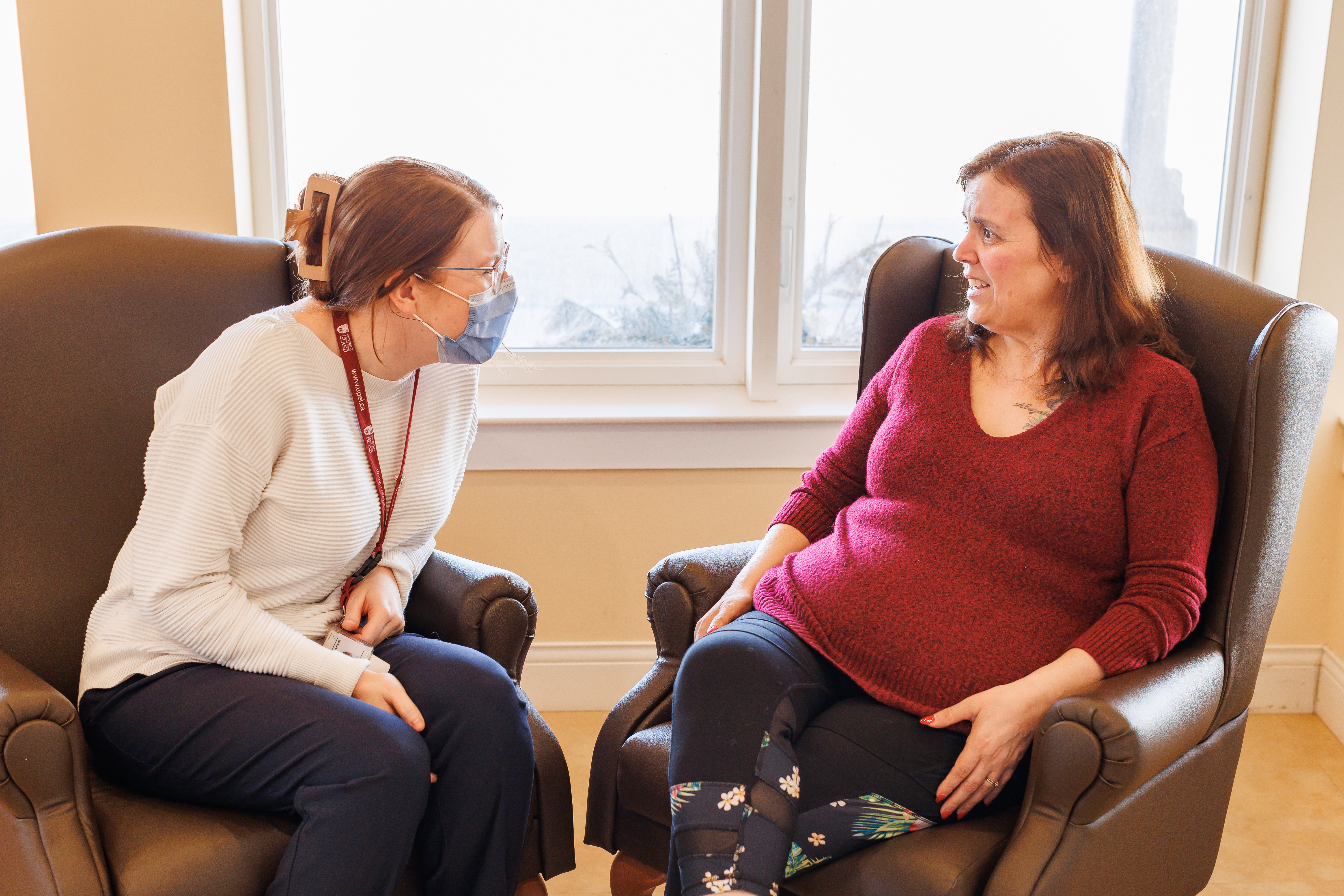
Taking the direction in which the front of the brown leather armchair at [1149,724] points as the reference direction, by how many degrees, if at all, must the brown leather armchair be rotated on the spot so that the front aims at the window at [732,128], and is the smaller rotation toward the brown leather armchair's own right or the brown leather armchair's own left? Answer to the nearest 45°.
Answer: approximately 90° to the brown leather armchair's own right

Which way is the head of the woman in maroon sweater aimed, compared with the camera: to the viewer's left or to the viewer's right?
to the viewer's left

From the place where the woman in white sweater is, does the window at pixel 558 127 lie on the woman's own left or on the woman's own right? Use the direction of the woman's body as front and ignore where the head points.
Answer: on the woman's own left

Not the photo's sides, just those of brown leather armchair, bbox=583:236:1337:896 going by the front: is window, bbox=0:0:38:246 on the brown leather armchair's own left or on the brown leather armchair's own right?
on the brown leather armchair's own right

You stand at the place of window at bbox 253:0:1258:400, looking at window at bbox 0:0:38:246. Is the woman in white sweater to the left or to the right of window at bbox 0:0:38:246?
left

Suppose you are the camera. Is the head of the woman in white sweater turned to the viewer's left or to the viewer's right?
to the viewer's right
